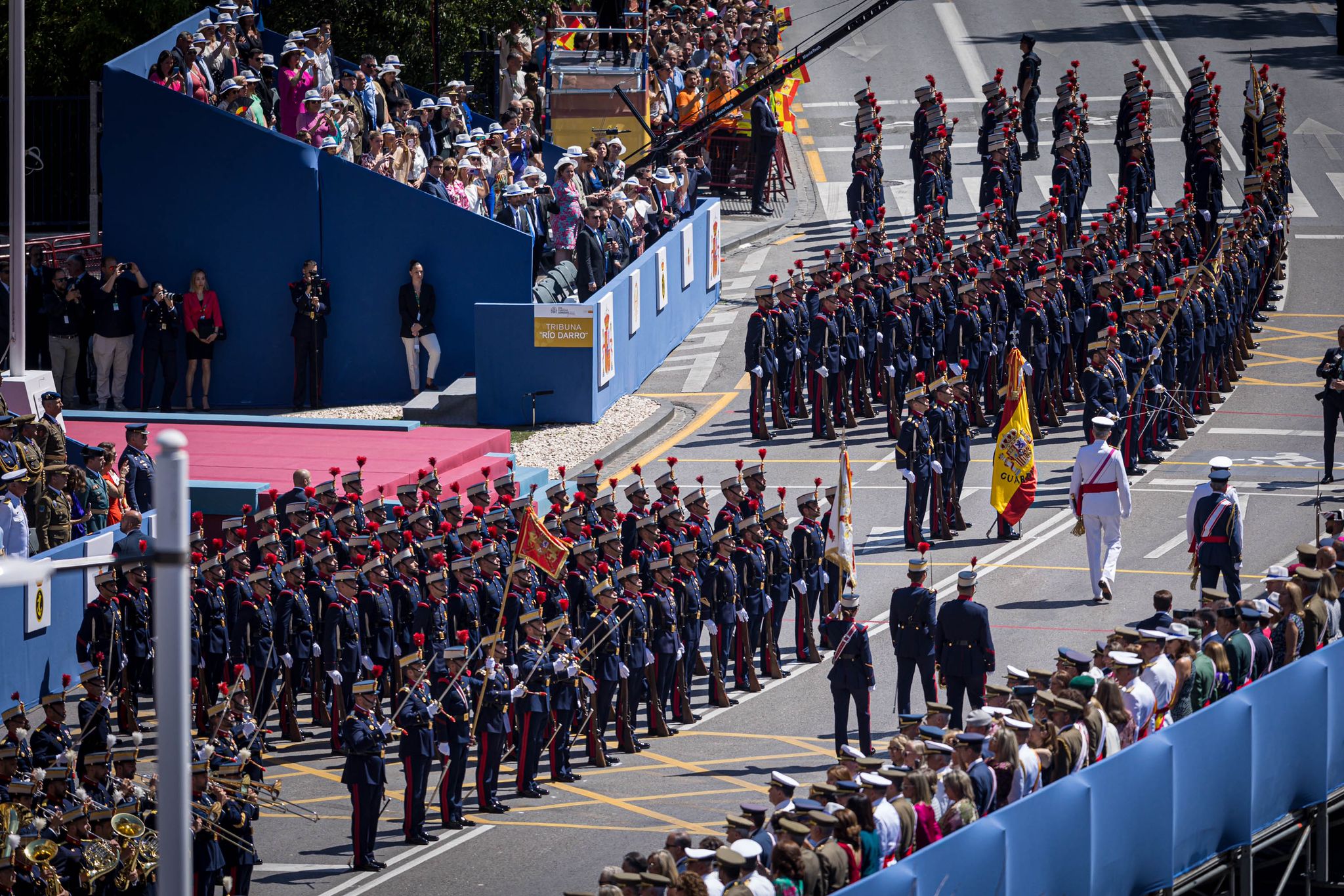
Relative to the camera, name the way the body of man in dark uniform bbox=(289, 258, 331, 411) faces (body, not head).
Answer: toward the camera

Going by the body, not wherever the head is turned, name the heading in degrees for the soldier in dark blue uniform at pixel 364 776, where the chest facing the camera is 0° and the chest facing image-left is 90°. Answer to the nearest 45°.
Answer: approximately 315°

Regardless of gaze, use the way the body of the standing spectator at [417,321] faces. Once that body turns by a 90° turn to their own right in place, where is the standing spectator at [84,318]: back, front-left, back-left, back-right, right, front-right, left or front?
front

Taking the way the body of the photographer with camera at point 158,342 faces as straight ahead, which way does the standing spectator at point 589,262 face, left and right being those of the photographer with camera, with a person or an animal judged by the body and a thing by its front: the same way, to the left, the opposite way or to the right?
the same way

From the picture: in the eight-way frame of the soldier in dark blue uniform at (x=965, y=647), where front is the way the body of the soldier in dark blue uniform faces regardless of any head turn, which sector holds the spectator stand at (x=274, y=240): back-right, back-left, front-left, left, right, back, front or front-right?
front-left

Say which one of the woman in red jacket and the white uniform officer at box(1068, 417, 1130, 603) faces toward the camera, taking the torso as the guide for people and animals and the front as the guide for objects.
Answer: the woman in red jacket

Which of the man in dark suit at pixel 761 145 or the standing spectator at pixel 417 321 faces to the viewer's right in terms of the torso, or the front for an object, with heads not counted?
the man in dark suit

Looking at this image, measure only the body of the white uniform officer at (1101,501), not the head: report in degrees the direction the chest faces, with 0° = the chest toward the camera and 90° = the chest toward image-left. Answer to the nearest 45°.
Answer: approximately 180°

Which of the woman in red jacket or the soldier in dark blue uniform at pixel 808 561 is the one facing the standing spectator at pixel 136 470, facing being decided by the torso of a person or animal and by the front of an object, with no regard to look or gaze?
the woman in red jacket

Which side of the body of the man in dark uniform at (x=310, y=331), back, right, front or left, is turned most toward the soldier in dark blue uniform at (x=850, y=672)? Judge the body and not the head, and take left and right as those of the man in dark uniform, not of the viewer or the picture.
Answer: front

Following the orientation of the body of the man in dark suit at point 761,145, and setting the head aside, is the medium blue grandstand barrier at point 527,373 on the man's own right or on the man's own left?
on the man's own right

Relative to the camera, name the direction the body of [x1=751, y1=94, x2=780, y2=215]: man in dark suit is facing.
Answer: to the viewer's right

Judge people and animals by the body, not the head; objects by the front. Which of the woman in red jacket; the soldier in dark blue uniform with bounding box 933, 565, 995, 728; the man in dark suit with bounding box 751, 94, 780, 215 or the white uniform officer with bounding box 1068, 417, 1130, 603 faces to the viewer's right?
the man in dark suit

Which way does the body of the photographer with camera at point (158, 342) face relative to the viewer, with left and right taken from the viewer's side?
facing the viewer and to the right of the viewer
